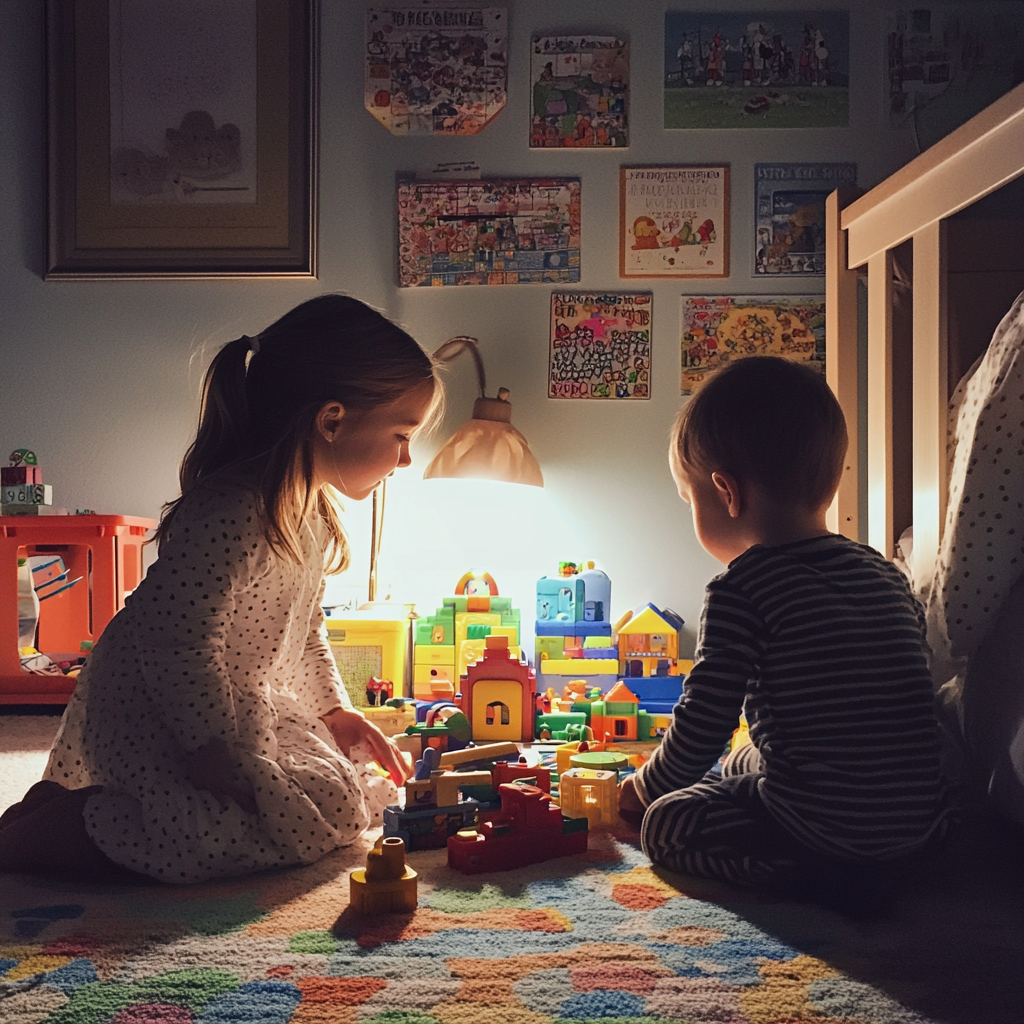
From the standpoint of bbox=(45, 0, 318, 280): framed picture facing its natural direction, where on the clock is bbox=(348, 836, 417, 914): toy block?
The toy block is roughly at 12 o'clock from the framed picture.

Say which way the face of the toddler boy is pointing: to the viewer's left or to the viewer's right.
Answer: to the viewer's left

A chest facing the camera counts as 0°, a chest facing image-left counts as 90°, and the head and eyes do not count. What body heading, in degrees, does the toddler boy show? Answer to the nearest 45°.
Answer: approximately 135°

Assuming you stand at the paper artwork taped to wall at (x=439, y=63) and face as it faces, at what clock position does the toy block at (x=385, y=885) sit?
The toy block is roughly at 12 o'clock from the paper artwork taped to wall.

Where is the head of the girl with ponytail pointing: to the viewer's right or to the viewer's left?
to the viewer's right

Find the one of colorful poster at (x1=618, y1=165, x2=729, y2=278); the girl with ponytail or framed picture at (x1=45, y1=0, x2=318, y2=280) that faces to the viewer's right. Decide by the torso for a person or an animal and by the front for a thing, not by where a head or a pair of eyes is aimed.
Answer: the girl with ponytail

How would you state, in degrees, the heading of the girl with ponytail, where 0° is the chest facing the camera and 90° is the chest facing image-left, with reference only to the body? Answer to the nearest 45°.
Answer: approximately 270°

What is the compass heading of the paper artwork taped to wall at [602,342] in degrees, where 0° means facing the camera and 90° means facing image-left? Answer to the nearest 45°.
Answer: approximately 0°

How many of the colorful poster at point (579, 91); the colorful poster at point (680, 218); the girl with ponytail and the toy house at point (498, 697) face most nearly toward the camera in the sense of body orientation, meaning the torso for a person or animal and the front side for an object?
3
